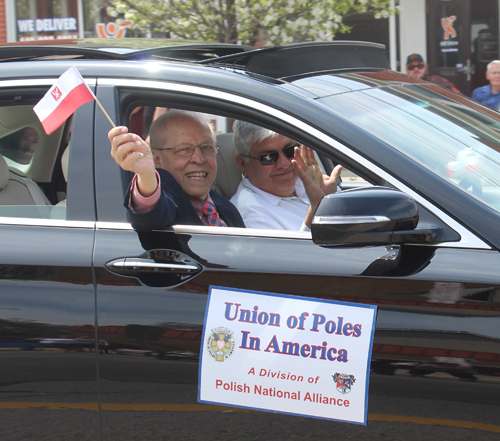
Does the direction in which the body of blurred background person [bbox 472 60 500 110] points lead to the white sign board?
yes

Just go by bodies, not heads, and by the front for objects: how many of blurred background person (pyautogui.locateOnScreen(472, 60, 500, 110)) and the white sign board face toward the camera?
2

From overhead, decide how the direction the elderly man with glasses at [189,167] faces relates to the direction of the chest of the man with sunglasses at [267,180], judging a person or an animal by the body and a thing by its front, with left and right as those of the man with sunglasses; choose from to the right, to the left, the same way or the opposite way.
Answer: the same way

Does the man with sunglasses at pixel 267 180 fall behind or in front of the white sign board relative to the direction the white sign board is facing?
behind

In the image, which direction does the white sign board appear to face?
toward the camera

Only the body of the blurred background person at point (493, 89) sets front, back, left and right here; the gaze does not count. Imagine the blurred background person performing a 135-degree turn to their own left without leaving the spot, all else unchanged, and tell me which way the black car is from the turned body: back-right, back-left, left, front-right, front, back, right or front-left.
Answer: back-right

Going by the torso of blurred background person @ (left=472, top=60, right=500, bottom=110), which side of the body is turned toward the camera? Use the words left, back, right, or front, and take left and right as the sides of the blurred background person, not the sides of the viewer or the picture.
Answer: front

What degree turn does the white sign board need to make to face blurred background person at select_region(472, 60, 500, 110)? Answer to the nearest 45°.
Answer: approximately 180°

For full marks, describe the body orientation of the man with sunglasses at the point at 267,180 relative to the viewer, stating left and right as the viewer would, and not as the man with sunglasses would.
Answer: facing the viewer and to the right of the viewer

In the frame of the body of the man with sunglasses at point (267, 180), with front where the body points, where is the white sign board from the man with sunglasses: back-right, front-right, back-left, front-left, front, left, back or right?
front-right
